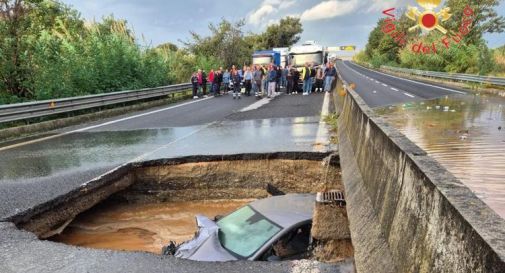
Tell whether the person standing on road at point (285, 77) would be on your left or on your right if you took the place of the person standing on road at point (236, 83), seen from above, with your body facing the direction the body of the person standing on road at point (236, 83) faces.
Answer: on your left

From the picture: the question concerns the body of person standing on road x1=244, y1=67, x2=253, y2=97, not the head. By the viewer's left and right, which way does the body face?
facing the viewer

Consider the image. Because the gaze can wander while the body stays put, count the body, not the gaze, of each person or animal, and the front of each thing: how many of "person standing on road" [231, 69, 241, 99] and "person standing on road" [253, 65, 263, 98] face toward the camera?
2

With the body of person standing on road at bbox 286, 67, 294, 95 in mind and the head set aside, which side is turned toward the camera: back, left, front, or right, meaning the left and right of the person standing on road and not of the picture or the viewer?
front

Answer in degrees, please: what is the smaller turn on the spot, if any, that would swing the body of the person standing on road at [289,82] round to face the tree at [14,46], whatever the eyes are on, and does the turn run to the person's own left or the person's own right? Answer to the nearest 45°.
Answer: approximately 45° to the person's own right

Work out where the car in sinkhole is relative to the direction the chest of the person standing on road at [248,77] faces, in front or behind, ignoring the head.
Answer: in front

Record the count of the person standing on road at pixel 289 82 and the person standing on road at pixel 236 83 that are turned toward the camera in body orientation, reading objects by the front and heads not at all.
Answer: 2

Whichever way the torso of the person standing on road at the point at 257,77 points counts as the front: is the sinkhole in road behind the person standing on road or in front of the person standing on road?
in front

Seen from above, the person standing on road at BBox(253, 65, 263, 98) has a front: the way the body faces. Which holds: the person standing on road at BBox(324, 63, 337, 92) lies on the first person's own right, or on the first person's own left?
on the first person's own left

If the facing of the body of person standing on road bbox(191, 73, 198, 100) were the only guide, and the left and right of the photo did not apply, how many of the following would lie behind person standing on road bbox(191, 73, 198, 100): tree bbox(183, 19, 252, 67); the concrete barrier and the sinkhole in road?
1

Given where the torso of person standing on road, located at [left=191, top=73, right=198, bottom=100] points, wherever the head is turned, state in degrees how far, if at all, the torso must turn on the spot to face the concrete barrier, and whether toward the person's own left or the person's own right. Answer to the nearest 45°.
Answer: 0° — they already face it

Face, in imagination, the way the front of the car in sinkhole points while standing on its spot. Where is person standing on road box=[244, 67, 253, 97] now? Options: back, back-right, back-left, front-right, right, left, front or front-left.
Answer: back-right

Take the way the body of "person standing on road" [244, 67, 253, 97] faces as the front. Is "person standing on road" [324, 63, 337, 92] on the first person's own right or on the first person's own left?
on the first person's own left

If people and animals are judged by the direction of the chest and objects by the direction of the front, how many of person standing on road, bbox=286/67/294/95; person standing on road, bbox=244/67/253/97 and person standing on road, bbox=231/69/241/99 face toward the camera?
3

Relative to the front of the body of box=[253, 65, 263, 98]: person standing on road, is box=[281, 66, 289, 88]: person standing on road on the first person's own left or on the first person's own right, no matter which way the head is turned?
on the first person's own left

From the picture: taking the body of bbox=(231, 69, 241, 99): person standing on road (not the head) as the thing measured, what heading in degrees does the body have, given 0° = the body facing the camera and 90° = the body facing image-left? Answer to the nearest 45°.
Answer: approximately 0°

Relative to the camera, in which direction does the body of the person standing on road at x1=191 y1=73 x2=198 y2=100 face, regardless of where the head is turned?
toward the camera

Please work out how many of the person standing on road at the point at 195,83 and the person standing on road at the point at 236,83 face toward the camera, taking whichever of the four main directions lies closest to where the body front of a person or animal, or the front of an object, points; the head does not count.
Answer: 2
